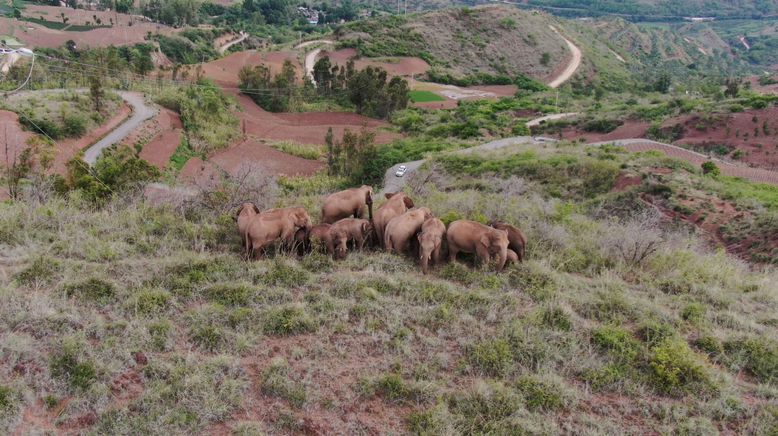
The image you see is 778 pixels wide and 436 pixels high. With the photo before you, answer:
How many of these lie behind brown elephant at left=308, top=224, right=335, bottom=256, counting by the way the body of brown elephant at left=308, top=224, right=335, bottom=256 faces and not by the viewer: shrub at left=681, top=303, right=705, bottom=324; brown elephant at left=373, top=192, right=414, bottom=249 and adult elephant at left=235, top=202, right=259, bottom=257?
1

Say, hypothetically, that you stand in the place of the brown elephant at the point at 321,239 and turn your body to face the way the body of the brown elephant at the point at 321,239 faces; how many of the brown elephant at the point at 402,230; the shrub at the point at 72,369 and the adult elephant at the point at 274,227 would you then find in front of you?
1

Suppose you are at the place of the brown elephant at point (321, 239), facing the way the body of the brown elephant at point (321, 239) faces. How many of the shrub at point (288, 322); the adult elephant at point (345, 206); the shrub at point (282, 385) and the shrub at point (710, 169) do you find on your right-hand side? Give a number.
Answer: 2
